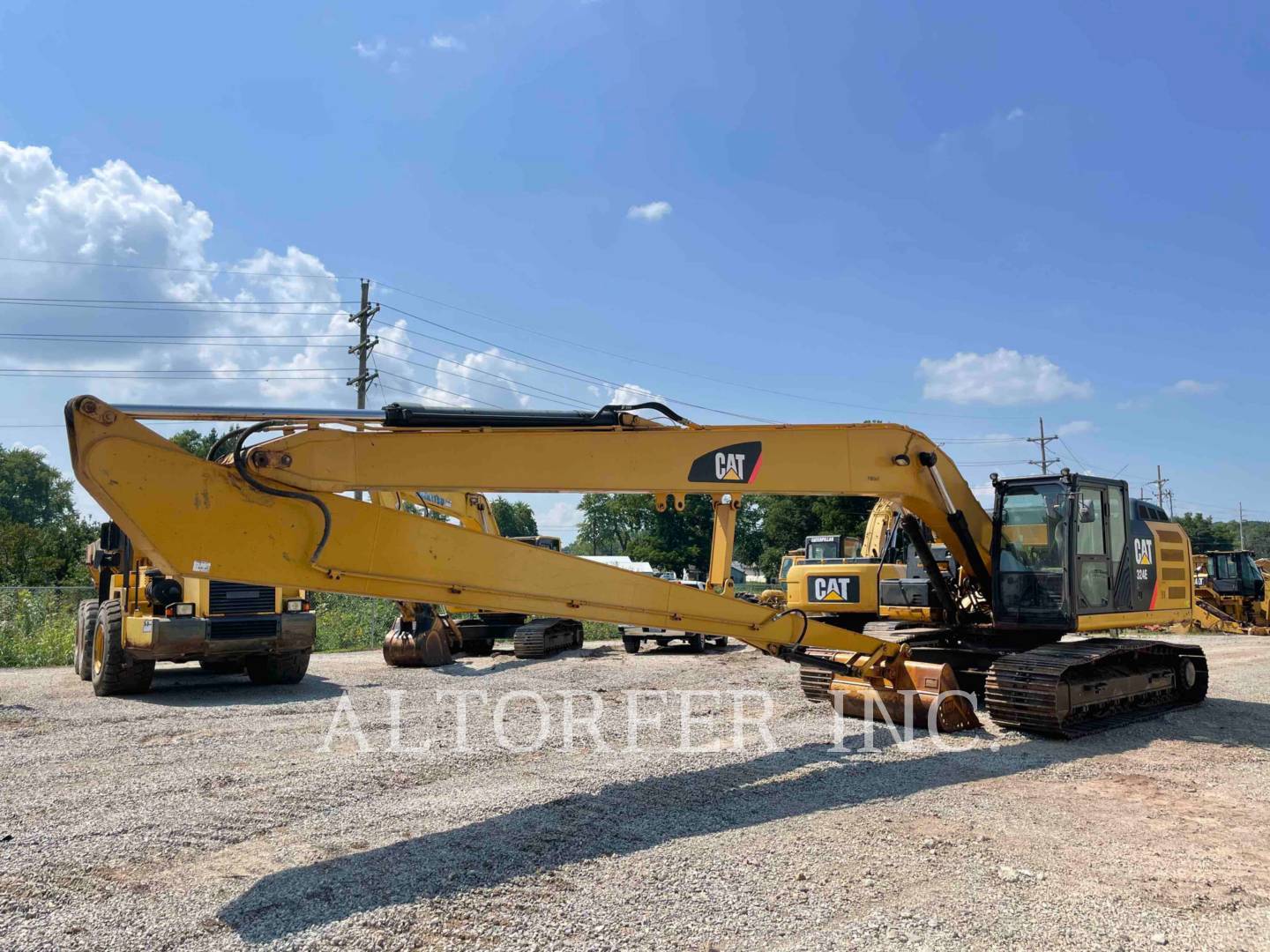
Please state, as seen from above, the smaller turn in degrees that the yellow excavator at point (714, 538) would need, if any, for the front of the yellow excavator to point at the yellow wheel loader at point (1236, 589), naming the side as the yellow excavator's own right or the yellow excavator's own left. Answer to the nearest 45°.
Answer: approximately 180°

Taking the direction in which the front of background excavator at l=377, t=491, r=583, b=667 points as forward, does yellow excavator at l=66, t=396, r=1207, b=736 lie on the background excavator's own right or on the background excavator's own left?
on the background excavator's own left

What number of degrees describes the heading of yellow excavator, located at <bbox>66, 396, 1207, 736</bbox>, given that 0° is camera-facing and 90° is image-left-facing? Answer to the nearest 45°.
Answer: approximately 45°
